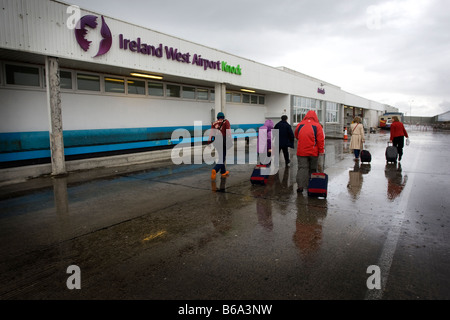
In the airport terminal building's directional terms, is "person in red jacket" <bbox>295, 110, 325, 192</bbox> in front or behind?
in front

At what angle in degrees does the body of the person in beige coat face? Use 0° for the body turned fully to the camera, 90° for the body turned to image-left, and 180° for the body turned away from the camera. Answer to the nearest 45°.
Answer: approximately 180°

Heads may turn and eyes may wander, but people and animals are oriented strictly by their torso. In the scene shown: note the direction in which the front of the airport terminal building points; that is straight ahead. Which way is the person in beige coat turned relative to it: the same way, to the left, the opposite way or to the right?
to the left

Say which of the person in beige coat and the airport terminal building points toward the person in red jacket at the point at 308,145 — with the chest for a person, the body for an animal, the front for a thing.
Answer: the airport terminal building

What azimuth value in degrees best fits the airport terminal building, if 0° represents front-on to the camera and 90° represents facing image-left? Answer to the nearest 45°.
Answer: approximately 315°

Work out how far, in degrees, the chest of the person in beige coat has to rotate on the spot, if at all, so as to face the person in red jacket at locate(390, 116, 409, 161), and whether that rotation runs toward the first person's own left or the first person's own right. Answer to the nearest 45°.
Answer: approximately 90° to the first person's own right

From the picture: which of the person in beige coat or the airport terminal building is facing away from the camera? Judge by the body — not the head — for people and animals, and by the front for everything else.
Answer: the person in beige coat

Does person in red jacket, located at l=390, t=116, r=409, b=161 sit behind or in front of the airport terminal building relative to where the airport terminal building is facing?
in front

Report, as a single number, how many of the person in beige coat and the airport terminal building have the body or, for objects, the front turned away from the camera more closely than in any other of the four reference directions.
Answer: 1

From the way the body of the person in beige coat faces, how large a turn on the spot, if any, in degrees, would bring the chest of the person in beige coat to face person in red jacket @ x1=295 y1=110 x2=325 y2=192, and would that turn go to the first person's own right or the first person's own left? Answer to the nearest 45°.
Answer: approximately 180°

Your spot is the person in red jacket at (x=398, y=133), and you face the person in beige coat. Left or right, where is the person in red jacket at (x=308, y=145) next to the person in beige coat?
left

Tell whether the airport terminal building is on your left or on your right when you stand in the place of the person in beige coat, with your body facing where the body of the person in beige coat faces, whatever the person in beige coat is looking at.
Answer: on your left
